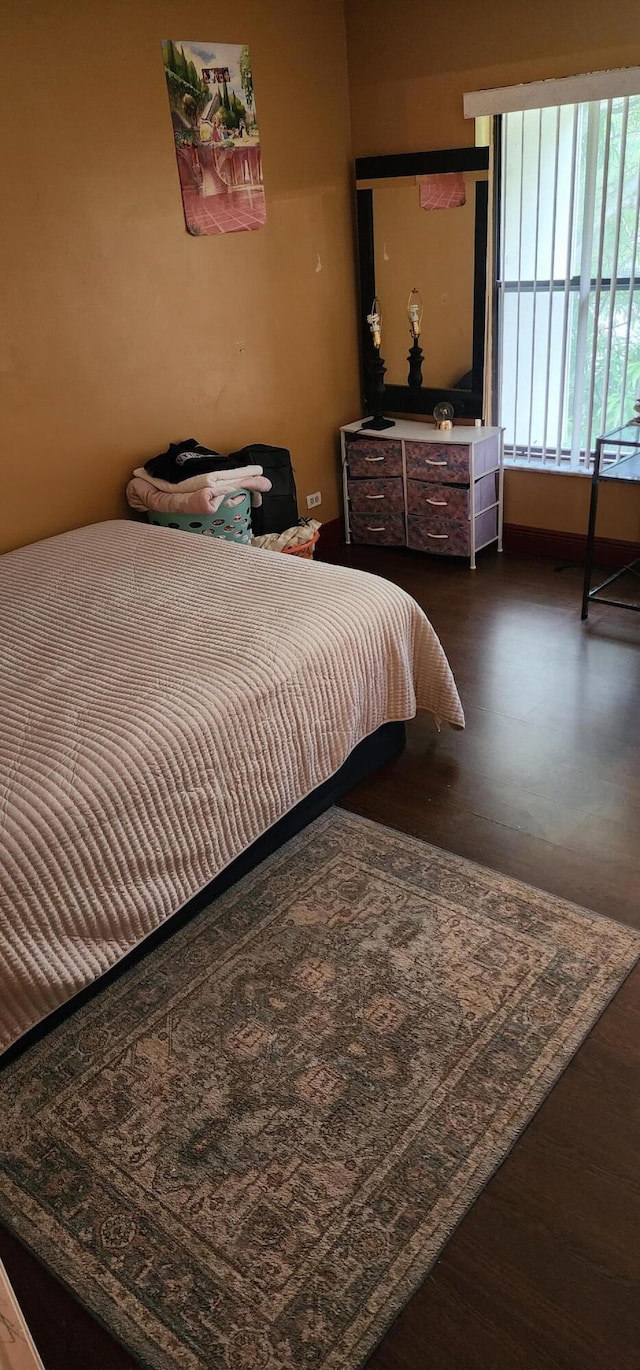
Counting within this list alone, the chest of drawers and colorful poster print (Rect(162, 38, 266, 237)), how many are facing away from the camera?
0

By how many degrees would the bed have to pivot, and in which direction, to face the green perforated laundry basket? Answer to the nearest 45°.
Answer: approximately 45° to its left

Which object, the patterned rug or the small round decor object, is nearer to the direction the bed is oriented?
the small round decor object

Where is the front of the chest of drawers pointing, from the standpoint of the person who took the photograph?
facing the viewer and to the left of the viewer

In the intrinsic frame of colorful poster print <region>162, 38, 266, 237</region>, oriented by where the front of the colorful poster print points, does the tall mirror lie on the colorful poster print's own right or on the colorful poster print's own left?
on the colorful poster print's own left

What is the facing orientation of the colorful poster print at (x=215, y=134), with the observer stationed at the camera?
facing the viewer and to the right of the viewer

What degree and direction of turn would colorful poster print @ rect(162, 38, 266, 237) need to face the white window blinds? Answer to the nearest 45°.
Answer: approximately 45° to its left

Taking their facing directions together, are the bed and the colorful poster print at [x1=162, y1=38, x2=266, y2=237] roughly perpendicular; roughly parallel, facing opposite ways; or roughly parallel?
roughly perpendicular

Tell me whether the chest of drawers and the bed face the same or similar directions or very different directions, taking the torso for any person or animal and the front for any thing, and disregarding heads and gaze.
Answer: very different directions

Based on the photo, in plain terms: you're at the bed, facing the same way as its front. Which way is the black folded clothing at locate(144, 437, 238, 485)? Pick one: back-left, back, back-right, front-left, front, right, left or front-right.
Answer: front-left

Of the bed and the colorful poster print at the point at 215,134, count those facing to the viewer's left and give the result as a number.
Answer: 0

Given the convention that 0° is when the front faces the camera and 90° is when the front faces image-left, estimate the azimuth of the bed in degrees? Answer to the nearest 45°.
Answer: approximately 225°
